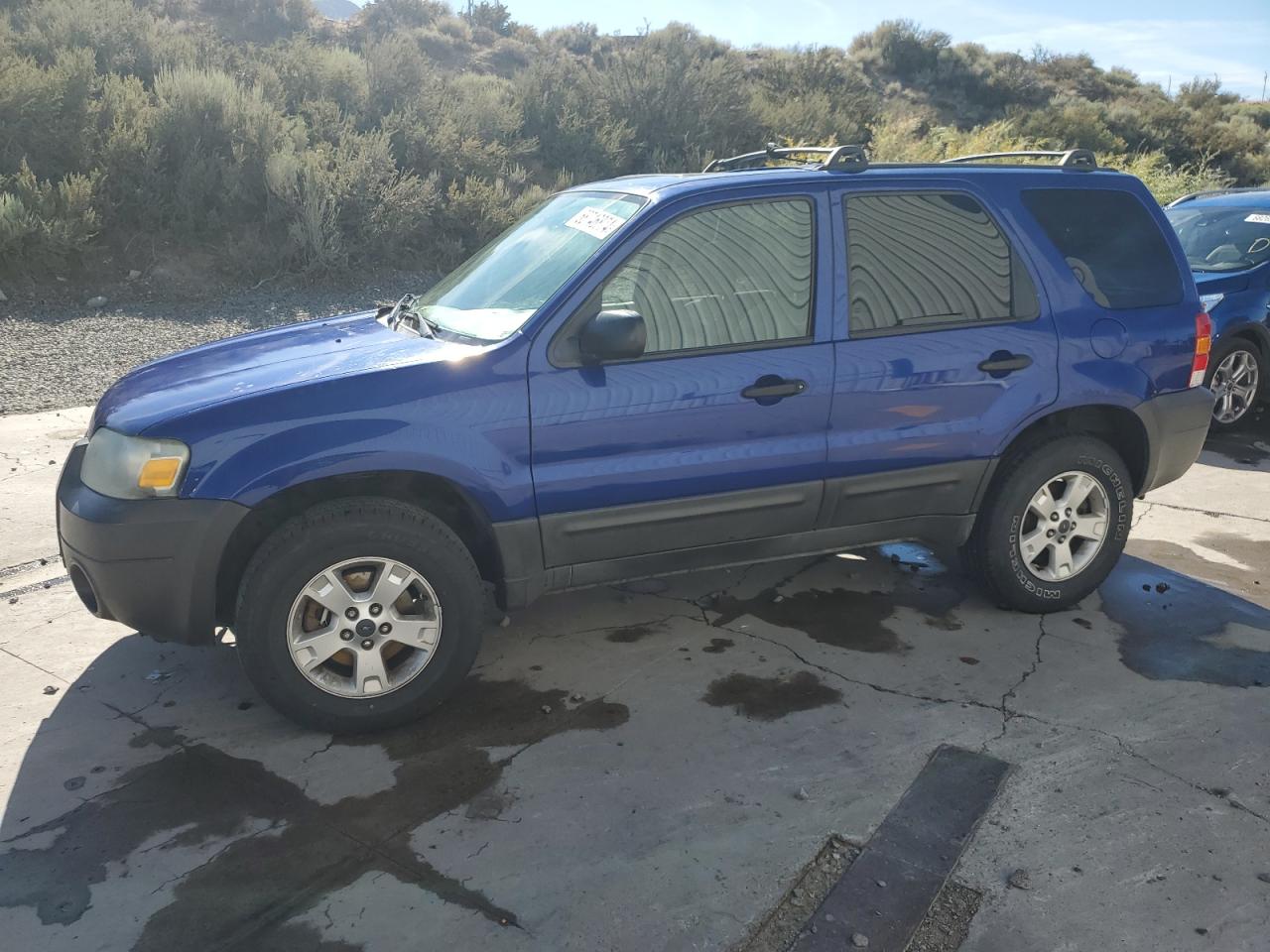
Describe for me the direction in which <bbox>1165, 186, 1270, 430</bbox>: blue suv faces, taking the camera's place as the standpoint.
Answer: facing the viewer and to the left of the viewer

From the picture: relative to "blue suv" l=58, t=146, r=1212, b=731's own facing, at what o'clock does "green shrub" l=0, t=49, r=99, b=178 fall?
The green shrub is roughly at 2 o'clock from the blue suv.

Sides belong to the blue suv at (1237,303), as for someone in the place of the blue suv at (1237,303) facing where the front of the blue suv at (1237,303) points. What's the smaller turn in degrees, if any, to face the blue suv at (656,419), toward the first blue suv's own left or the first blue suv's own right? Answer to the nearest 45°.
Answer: approximately 45° to the first blue suv's own left

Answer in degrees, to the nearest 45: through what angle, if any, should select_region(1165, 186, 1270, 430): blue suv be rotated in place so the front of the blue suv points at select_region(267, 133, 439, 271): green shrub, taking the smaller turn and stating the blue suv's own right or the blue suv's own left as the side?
approximately 45° to the blue suv's own right

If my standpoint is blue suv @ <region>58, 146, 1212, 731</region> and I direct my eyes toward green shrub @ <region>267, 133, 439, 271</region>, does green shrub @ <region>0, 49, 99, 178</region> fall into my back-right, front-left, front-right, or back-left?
front-left

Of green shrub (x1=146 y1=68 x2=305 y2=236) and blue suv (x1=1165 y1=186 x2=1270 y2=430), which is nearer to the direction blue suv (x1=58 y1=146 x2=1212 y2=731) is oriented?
the green shrub

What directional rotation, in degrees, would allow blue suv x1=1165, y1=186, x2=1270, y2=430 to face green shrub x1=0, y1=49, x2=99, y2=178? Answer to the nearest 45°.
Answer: approximately 45° to its right

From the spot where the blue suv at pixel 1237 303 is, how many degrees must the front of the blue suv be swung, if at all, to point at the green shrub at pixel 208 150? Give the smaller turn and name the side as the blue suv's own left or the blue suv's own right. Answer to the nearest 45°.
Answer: approximately 45° to the blue suv's own right

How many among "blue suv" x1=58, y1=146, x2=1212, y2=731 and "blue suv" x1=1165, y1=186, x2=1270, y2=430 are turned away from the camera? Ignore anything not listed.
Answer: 0

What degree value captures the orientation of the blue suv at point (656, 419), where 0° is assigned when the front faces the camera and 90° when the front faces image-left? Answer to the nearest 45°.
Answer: approximately 90°

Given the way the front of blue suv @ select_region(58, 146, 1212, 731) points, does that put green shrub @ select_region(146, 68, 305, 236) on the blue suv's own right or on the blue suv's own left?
on the blue suv's own right

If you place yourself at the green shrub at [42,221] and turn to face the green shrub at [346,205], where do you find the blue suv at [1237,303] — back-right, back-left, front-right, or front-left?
front-right

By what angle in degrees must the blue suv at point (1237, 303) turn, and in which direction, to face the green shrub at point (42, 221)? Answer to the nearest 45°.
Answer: approximately 45° to its right

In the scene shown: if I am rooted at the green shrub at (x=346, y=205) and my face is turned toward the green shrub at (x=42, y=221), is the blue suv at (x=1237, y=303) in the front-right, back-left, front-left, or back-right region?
back-left

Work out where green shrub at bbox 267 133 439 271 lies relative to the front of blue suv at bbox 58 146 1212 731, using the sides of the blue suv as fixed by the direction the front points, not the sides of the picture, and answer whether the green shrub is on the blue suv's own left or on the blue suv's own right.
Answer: on the blue suv's own right

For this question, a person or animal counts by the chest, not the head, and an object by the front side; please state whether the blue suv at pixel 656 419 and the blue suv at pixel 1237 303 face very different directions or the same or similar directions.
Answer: same or similar directions
